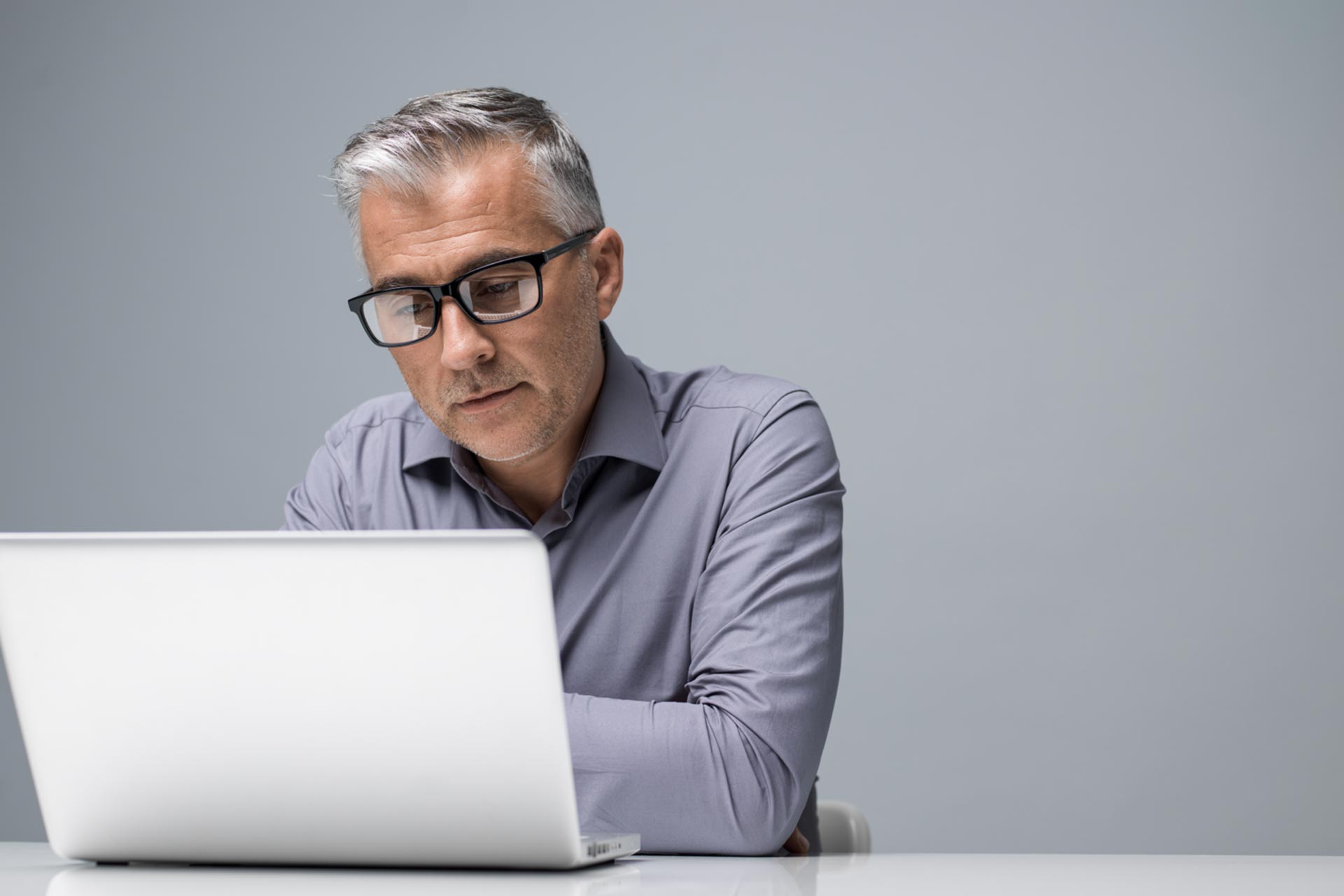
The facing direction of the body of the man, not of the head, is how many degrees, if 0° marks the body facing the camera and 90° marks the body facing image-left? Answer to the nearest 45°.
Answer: approximately 45°

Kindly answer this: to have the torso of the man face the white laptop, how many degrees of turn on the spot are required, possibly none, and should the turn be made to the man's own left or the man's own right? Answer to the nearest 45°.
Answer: approximately 45° to the man's own left
